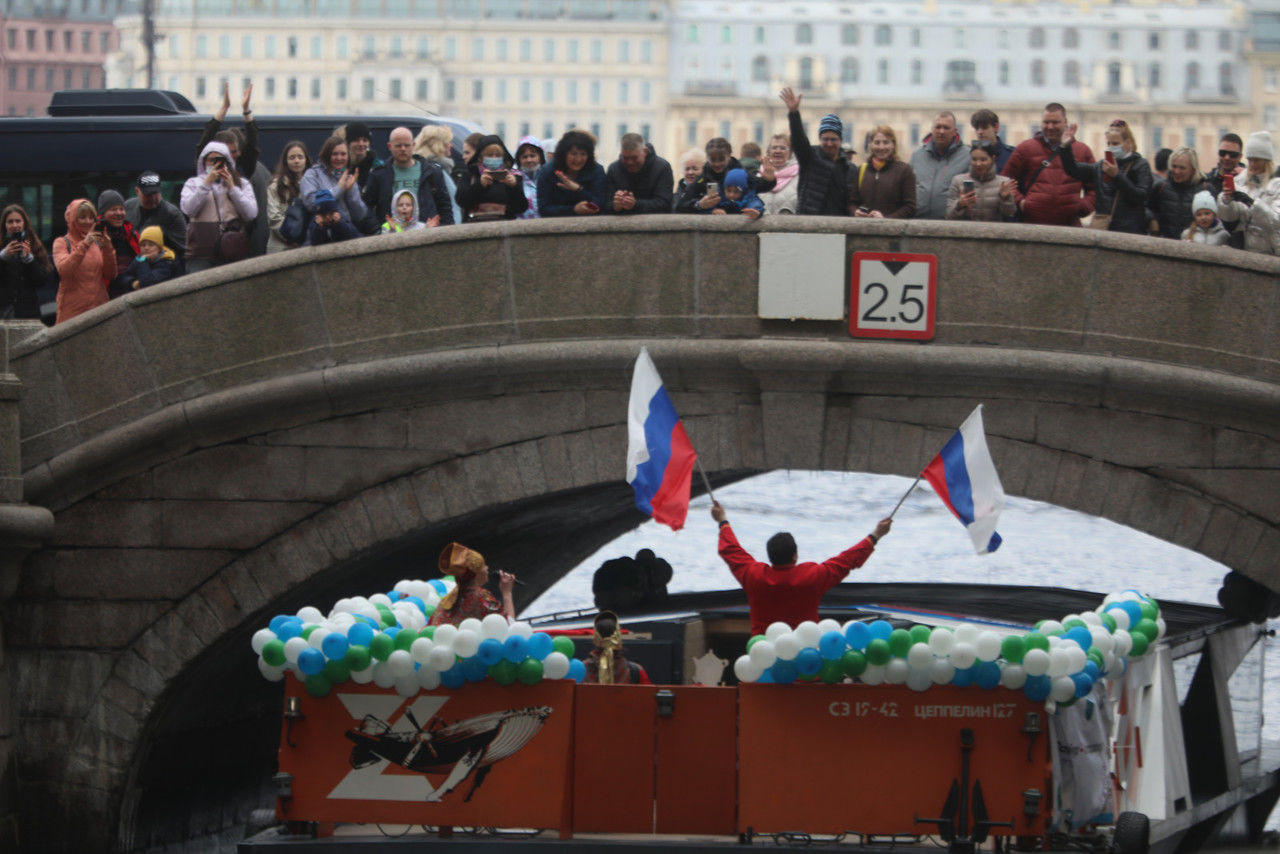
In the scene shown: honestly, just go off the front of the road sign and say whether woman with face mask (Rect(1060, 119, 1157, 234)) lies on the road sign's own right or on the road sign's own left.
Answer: on the road sign's own left

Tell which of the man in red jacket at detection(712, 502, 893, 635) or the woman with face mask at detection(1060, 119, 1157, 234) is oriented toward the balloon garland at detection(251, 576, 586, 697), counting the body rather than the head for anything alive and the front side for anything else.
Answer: the woman with face mask

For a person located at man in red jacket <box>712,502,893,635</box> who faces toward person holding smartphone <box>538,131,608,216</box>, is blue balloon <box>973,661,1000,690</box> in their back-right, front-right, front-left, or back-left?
back-right

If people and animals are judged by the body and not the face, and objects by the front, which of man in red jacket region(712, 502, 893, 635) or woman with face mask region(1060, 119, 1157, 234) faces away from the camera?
the man in red jacket

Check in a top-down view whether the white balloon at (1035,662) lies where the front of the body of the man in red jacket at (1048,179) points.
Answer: yes
